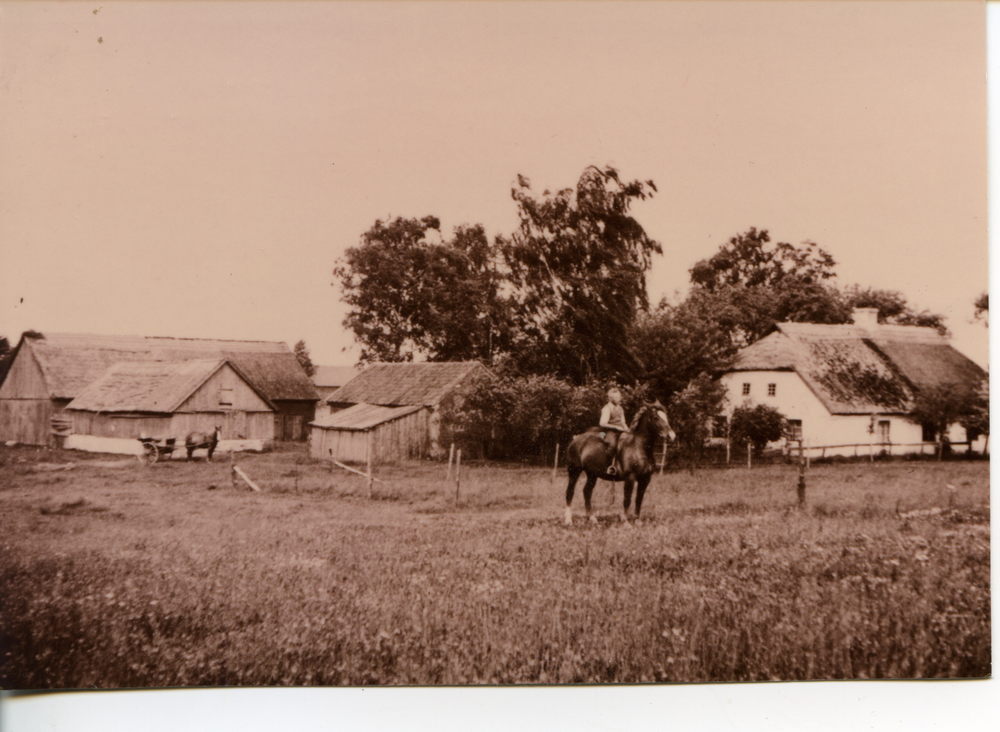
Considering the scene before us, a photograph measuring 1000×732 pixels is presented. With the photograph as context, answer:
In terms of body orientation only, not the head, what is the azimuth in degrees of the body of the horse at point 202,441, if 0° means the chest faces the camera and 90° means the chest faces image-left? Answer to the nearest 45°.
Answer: approximately 270°

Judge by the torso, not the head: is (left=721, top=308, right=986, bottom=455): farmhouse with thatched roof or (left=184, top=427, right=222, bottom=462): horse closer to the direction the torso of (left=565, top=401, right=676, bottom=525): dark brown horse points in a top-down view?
the farmhouse with thatched roof
